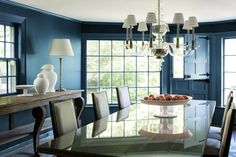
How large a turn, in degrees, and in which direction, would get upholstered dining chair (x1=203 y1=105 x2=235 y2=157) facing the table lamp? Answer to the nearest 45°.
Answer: approximately 45° to its right

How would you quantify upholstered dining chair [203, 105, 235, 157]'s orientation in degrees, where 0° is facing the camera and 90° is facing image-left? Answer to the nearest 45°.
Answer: approximately 90°

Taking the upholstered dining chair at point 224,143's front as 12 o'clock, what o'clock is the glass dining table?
The glass dining table is roughly at 11 o'clock from the upholstered dining chair.
